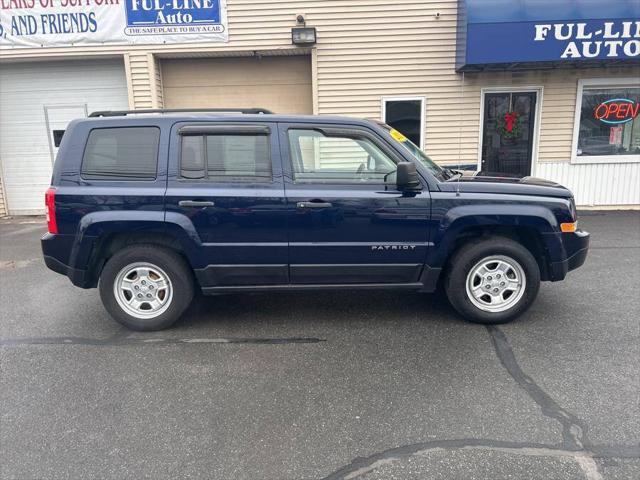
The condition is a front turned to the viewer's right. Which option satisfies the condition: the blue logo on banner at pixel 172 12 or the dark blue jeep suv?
the dark blue jeep suv

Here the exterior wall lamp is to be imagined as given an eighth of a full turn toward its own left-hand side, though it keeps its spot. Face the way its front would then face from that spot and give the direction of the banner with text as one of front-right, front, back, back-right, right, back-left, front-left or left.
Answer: back-right

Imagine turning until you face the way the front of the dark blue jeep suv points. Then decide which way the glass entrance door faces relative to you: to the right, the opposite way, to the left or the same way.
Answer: to the right

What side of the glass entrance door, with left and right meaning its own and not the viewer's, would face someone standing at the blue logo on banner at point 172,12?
right

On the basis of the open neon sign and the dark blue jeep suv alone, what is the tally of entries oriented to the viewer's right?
1

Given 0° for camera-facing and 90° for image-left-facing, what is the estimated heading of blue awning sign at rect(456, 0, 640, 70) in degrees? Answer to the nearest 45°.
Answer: approximately 0°

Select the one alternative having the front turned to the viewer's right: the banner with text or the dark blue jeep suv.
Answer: the dark blue jeep suv

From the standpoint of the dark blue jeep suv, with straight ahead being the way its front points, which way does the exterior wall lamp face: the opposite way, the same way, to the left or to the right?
to the right

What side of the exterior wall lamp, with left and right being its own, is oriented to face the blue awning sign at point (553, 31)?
left

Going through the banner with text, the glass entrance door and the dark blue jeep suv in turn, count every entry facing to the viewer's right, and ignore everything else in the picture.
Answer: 1

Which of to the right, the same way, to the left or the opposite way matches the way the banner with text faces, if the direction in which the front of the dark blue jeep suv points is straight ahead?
to the right

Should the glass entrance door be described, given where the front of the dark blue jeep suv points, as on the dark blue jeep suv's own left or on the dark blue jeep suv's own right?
on the dark blue jeep suv's own left

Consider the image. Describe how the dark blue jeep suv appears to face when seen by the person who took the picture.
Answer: facing to the right of the viewer
